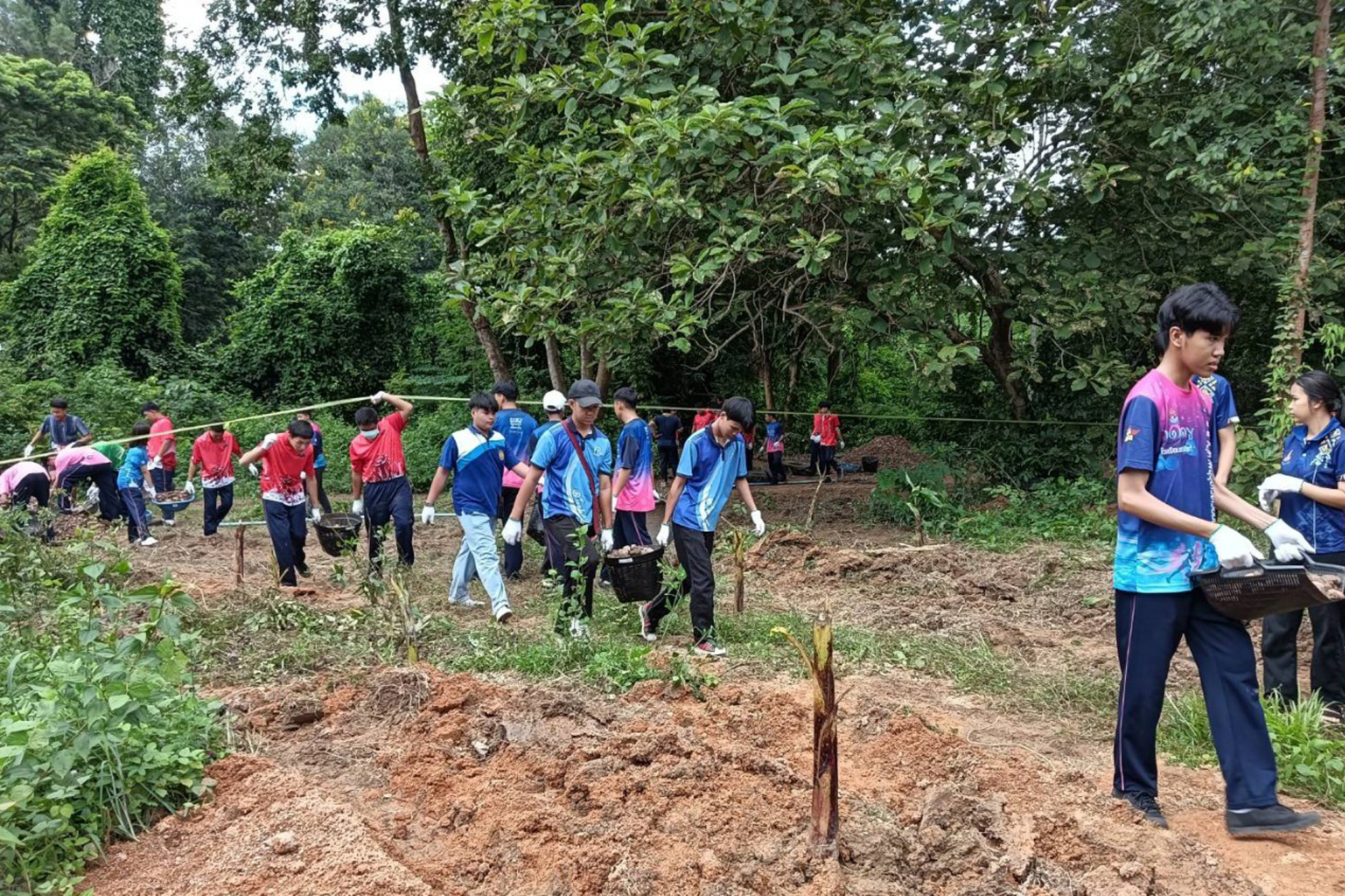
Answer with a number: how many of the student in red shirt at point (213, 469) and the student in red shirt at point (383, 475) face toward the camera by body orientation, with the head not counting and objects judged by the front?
2

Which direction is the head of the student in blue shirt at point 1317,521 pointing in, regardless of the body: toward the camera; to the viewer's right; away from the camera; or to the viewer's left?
to the viewer's left

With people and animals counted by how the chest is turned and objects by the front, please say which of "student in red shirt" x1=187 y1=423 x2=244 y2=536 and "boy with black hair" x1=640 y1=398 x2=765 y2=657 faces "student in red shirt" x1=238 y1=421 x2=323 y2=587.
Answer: "student in red shirt" x1=187 y1=423 x2=244 y2=536

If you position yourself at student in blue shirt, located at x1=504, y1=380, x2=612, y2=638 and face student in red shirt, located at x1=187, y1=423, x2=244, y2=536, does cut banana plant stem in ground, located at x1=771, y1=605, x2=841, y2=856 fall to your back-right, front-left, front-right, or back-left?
back-left

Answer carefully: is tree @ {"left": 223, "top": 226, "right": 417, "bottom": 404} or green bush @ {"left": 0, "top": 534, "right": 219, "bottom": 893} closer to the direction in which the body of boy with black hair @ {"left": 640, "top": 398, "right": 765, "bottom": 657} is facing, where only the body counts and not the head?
the green bush

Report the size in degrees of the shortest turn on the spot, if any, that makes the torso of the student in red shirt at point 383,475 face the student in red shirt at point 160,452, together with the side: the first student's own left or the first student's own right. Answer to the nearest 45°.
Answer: approximately 135° to the first student's own right
